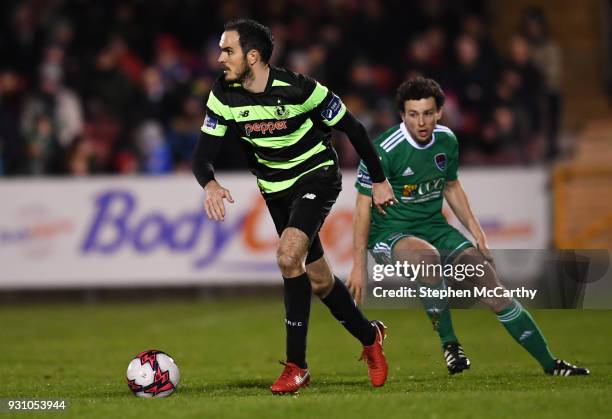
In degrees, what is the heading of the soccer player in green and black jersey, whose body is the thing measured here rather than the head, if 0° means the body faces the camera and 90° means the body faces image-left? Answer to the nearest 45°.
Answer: approximately 45°

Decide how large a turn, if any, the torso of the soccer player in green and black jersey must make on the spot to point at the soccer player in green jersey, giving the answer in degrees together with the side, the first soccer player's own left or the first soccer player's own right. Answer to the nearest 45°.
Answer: approximately 180°

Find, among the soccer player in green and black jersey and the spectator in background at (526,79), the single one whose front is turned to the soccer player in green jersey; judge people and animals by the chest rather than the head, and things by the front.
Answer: the spectator in background

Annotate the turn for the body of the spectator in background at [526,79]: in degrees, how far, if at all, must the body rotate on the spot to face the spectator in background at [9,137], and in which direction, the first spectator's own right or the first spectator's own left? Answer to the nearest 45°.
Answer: approximately 90° to the first spectator's own right

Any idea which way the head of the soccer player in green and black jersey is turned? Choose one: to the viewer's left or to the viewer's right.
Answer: to the viewer's left

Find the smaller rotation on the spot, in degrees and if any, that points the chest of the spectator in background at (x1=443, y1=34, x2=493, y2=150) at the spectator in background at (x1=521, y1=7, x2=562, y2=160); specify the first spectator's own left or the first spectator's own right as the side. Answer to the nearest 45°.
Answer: approximately 135° to the first spectator's own left

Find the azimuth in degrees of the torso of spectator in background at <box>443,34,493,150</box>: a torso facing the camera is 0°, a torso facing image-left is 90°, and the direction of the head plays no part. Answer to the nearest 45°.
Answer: approximately 0°

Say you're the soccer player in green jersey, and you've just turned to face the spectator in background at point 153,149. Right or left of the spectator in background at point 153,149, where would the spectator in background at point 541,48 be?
right
